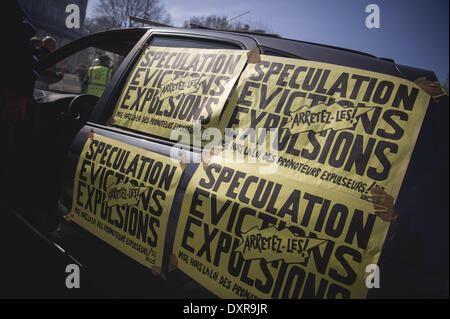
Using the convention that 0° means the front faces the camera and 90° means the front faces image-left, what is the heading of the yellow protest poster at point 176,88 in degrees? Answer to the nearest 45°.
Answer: approximately 0°

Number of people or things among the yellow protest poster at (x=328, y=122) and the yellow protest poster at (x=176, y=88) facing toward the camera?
2

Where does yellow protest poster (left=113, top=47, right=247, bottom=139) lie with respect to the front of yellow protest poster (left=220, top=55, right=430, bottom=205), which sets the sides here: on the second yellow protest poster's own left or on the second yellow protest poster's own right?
on the second yellow protest poster's own right
